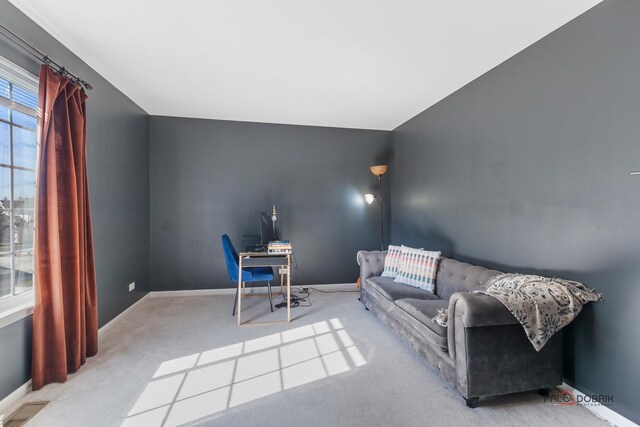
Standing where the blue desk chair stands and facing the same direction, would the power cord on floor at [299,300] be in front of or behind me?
in front

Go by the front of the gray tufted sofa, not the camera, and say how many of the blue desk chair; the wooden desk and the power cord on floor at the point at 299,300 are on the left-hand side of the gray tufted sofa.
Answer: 0

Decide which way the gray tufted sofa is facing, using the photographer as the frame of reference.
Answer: facing the viewer and to the left of the viewer

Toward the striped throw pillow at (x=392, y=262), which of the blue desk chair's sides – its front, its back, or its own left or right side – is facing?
front

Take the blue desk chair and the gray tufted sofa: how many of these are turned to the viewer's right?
1

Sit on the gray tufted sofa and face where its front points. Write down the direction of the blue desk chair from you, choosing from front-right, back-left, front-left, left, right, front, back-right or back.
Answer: front-right

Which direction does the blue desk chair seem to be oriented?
to the viewer's right

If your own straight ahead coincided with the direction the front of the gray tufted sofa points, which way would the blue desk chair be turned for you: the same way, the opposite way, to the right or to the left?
the opposite way
